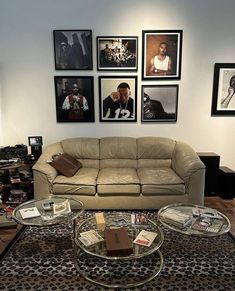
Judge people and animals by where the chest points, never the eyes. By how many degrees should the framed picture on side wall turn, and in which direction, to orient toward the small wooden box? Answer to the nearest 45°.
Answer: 0° — it already faces it

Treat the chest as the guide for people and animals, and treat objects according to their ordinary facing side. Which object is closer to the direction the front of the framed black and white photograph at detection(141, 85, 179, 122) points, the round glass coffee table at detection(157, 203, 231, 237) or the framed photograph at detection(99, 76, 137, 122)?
the round glass coffee table

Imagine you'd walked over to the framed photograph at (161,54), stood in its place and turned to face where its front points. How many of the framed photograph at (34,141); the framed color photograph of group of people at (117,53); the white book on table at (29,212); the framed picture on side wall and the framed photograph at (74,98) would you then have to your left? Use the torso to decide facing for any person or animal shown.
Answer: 1

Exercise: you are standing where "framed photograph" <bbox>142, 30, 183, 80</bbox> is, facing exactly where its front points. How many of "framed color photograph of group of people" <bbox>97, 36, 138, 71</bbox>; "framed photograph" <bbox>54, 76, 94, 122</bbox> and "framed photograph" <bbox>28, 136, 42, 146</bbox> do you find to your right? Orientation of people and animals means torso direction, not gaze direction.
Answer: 3

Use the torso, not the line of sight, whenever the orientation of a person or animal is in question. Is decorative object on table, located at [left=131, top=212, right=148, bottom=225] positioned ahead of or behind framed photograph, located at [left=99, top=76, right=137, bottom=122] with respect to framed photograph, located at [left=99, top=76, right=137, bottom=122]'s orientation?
ahead

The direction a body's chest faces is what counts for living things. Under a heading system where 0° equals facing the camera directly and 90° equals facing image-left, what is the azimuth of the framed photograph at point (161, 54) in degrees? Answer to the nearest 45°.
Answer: approximately 0°

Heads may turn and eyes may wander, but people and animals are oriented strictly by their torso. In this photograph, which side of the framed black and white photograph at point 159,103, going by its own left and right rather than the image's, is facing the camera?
front

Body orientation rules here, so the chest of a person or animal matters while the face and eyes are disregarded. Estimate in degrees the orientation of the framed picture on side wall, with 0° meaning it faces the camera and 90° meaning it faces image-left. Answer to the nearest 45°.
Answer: approximately 0°

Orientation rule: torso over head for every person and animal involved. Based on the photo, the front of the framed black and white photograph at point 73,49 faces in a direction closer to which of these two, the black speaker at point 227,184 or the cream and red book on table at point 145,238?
the cream and red book on table

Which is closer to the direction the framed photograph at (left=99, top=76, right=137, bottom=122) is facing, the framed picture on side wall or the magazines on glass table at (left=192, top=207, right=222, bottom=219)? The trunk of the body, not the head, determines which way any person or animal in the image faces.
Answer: the magazines on glass table

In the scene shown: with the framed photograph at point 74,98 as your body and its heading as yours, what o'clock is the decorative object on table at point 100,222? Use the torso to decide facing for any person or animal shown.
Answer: The decorative object on table is roughly at 12 o'clock from the framed photograph.

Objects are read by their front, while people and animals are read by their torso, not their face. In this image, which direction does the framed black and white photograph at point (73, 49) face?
toward the camera
